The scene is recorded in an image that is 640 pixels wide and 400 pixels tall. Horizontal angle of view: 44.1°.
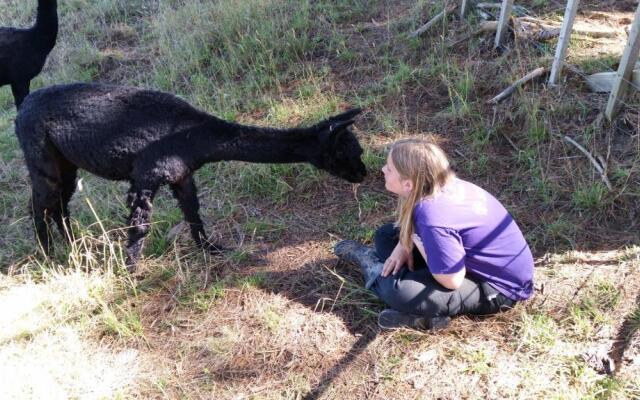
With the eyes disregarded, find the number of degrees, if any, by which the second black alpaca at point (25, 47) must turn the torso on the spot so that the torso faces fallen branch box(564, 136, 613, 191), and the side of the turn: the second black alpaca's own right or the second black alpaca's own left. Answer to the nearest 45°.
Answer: approximately 45° to the second black alpaca's own right

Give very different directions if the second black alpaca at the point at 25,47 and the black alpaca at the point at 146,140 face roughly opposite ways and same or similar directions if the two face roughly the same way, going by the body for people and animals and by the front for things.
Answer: same or similar directions

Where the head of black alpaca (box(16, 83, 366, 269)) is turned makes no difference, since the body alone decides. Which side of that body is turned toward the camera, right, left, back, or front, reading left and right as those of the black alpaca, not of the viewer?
right

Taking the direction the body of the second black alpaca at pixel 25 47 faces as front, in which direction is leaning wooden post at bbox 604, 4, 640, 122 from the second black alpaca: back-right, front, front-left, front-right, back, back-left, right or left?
front-right

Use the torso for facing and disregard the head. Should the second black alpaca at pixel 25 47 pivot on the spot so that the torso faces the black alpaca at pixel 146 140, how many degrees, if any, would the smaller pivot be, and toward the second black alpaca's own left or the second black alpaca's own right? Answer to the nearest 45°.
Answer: approximately 90° to the second black alpaca's own right

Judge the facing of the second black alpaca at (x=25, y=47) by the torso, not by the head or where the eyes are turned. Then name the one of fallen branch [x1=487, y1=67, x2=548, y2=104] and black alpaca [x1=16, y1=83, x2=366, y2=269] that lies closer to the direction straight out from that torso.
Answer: the fallen branch

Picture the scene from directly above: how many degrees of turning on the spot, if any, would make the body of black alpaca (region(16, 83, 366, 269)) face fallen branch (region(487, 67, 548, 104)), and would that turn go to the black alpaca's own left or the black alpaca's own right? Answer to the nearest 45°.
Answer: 0° — it already faces it

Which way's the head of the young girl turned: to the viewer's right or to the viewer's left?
to the viewer's left

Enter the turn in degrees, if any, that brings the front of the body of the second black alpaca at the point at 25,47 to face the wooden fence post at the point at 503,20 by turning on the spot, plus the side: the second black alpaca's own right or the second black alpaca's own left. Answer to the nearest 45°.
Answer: approximately 45° to the second black alpaca's own right

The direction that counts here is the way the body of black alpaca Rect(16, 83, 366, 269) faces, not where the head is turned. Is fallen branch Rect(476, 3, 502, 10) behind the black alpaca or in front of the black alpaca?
in front

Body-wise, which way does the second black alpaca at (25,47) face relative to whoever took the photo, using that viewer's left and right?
facing to the right of the viewer

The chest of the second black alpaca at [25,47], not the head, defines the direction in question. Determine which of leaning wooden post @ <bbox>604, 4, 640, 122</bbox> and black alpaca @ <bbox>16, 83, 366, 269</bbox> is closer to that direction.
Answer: the leaning wooden post
